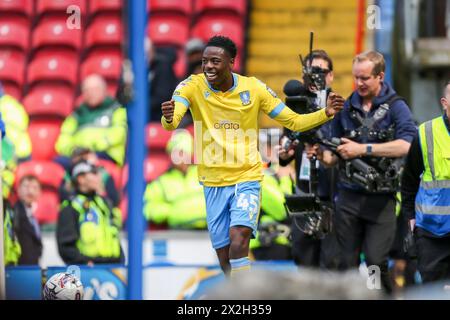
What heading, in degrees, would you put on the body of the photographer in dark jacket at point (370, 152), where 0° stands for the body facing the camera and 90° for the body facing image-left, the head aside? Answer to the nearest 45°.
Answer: approximately 45°

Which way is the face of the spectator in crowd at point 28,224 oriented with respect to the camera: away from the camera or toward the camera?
toward the camera

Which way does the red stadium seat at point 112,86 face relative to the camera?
toward the camera

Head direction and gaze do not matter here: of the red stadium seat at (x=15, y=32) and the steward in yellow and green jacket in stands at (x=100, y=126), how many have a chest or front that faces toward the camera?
2

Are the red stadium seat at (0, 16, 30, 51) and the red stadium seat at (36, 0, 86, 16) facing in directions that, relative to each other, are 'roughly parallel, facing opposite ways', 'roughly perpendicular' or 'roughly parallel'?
roughly parallel

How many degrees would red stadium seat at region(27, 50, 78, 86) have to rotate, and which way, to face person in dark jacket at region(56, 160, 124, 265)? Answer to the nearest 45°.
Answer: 0° — it already faces them

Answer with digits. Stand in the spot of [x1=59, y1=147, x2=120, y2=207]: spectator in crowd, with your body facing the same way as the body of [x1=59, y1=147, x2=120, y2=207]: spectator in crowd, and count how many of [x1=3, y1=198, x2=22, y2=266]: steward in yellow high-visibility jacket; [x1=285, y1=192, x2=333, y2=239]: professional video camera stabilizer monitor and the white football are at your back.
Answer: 0

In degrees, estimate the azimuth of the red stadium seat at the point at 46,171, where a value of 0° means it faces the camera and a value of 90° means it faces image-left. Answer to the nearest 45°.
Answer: approximately 0°

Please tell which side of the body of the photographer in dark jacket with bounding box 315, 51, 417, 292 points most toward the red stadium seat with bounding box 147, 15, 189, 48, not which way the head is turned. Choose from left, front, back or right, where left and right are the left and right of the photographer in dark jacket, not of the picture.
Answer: right

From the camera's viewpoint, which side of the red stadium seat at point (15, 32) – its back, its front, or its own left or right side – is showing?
front

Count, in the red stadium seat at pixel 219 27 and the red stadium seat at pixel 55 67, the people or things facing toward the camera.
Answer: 2

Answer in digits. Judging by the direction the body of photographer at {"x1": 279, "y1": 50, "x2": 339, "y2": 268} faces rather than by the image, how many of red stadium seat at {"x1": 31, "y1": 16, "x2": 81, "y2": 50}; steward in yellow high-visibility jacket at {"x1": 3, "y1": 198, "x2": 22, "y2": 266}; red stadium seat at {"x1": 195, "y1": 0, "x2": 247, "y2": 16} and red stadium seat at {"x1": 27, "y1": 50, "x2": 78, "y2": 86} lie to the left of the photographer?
0

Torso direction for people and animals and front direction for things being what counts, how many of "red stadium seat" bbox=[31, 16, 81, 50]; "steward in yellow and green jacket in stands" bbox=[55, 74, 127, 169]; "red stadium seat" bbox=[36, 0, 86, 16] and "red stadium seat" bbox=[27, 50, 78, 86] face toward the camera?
4

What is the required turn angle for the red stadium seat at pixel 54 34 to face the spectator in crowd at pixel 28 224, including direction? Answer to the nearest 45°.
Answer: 0° — it already faces them

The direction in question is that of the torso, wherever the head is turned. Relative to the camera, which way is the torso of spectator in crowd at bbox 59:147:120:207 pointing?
toward the camera

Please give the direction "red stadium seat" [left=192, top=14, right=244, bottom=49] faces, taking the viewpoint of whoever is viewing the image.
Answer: facing the viewer

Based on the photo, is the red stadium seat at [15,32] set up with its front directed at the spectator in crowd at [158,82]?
no

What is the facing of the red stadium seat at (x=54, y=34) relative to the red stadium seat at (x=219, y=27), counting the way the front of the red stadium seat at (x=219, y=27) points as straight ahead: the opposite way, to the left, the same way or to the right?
the same way
